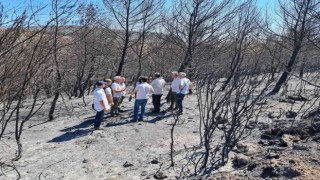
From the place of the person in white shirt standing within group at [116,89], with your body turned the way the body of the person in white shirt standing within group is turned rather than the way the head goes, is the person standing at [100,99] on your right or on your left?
on your right

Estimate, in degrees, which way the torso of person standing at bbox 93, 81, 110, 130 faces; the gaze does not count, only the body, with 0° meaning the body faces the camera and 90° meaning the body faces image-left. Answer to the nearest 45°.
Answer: approximately 270°

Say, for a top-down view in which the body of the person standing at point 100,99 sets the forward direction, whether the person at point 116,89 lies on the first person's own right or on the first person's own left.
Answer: on the first person's own left
